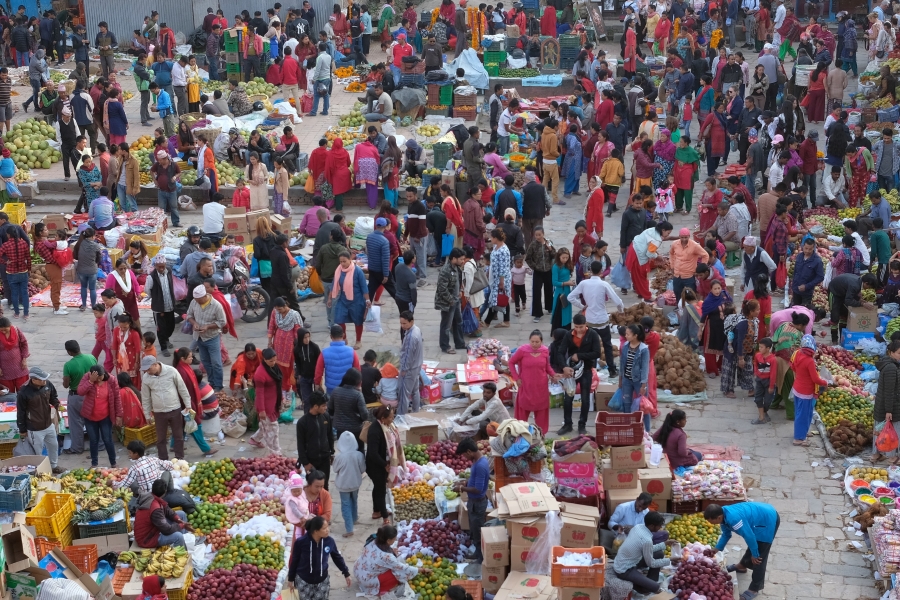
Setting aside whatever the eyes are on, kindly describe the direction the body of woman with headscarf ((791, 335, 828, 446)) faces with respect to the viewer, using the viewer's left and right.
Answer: facing away from the viewer and to the right of the viewer

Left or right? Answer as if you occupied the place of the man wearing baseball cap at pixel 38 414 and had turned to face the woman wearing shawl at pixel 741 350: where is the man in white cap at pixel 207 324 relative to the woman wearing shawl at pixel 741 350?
left

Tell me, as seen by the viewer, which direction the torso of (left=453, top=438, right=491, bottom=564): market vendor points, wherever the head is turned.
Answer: to the viewer's left

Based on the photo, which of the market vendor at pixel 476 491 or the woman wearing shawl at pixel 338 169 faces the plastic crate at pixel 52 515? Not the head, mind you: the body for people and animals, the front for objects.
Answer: the market vendor

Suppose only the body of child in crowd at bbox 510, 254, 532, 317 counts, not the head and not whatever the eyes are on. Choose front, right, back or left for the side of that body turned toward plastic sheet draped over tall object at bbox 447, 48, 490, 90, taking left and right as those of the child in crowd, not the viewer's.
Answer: back

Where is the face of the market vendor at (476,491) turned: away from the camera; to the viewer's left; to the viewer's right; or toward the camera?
to the viewer's left

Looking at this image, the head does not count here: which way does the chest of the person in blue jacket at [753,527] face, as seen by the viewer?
to the viewer's left

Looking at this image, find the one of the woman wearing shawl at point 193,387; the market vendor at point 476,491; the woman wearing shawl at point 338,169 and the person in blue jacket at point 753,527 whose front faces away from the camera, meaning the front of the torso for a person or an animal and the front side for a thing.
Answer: the woman wearing shawl at point 338,169

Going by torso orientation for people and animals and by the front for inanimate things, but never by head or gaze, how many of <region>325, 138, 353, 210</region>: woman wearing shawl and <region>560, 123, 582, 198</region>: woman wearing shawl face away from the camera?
1
